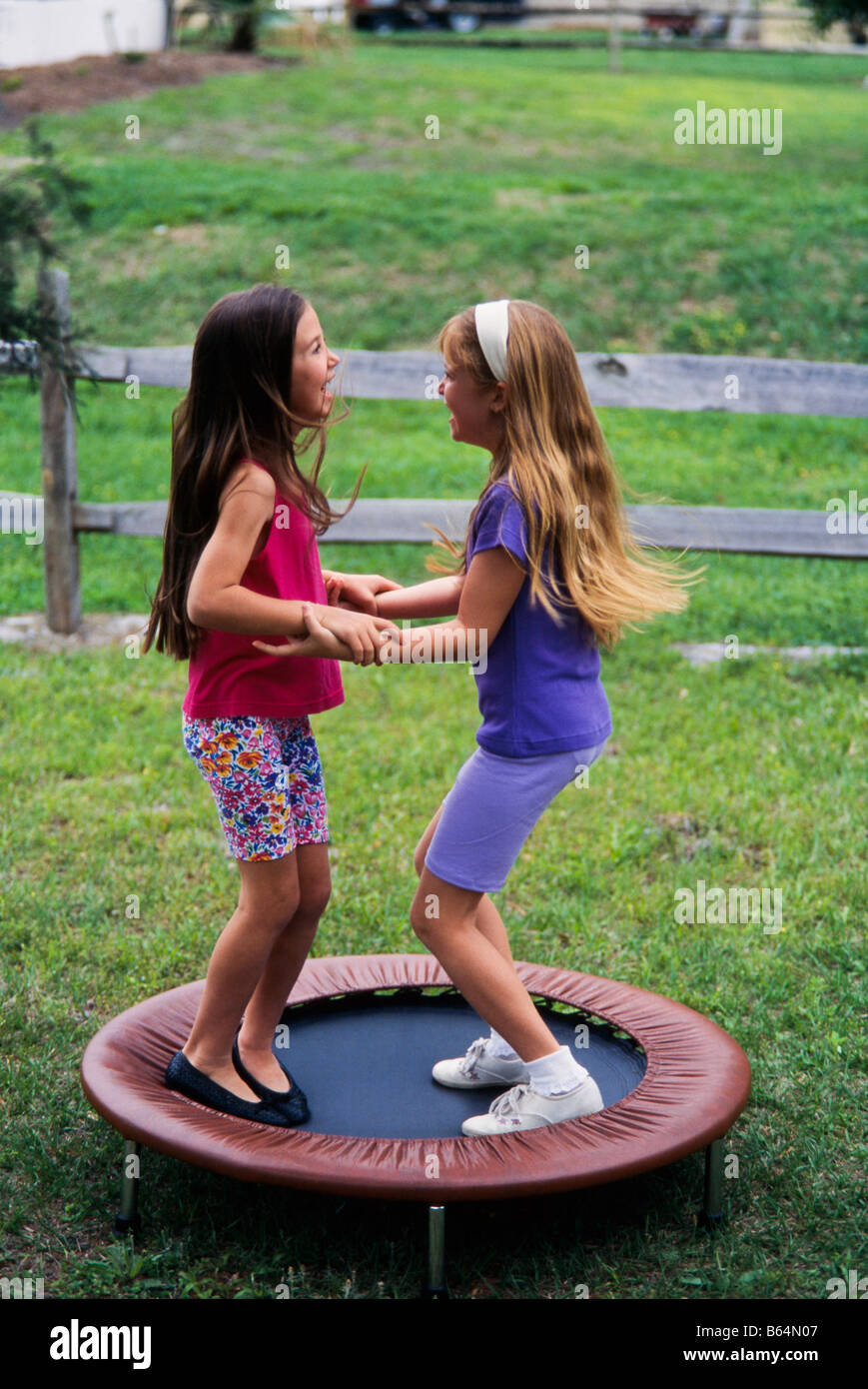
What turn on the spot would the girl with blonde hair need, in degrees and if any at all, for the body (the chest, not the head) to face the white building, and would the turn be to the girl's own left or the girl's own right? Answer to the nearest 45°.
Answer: approximately 90° to the girl's own right

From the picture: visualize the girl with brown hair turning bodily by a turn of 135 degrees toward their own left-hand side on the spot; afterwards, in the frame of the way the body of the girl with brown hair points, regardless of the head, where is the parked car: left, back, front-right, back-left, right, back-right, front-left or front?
front-right

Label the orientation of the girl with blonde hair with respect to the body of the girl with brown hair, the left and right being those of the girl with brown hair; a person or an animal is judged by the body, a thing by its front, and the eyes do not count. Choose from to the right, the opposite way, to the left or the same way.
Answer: the opposite way

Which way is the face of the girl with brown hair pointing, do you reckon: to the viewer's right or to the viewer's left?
to the viewer's right

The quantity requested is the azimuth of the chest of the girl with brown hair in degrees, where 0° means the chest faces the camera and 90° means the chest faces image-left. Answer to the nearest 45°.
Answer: approximately 270°

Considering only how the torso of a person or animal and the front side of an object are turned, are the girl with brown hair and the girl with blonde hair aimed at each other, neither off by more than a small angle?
yes

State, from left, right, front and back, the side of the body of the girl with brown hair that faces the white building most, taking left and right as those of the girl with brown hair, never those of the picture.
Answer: left

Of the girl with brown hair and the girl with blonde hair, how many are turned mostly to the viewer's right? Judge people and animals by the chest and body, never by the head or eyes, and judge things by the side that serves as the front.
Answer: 1

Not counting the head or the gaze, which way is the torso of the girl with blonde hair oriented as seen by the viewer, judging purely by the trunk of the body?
to the viewer's left

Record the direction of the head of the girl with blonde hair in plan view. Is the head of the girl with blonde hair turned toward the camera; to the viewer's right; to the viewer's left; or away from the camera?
to the viewer's left
